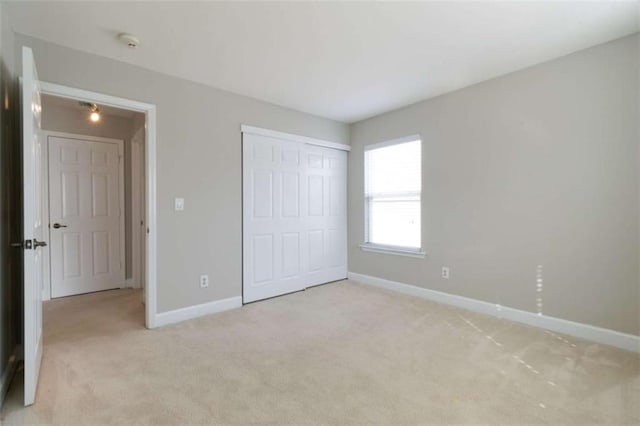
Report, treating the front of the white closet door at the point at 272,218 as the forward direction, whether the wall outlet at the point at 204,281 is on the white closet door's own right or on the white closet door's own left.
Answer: on the white closet door's own right

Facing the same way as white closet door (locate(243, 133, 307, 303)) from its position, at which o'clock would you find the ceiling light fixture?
The ceiling light fixture is roughly at 5 o'clock from the white closet door.

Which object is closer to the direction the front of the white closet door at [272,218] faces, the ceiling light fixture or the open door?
the open door

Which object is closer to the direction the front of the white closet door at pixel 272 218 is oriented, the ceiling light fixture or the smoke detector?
the smoke detector

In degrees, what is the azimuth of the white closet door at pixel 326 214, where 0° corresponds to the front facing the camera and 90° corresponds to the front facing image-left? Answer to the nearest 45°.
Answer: approximately 315°

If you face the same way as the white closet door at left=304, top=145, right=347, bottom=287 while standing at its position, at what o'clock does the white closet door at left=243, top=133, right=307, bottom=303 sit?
the white closet door at left=243, top=133, right=307, bottom=303 is roughly at 3 o'clock from the white closet door at left=304, top=145, right=347, bottom=287.

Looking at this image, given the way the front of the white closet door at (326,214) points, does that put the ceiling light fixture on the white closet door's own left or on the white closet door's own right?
on the white closet door's own right

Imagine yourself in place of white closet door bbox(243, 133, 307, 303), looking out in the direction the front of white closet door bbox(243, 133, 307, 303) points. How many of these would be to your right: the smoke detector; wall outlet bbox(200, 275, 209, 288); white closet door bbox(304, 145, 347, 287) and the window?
2

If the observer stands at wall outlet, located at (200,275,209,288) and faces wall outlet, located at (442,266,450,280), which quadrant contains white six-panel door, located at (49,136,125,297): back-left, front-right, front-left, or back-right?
back-left

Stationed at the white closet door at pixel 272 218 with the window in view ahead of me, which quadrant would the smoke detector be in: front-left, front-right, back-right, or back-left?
back-right

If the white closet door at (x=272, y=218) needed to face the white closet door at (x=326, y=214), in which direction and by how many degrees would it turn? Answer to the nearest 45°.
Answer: approximately 90° to its left

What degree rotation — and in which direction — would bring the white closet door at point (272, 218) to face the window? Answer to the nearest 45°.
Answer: approximately 45° to its left

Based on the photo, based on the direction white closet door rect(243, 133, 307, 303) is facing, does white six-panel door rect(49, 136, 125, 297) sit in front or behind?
behind
